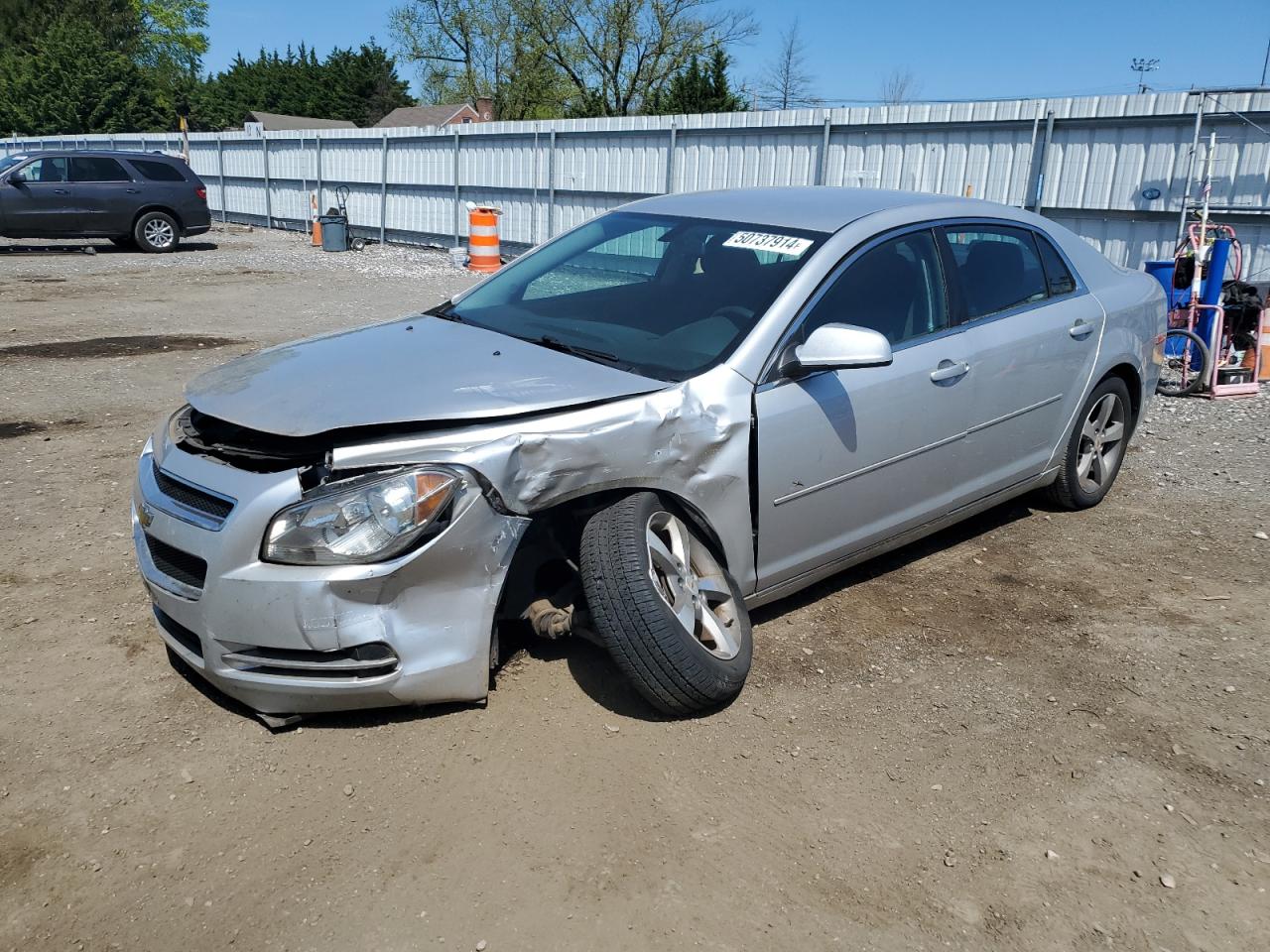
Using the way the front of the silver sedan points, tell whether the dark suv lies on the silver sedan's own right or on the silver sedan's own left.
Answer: on the silver sedan's own right

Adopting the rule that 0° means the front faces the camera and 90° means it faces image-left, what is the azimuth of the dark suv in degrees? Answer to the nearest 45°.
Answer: approximately 90°

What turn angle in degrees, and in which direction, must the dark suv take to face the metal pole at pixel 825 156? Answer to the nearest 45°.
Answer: approximately 135° to its left

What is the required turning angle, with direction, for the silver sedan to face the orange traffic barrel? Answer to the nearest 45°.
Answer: approximately 135° to its right

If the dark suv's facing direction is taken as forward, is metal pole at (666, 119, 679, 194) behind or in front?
behind

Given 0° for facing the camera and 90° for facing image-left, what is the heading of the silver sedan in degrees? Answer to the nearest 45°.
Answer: approximately 45°

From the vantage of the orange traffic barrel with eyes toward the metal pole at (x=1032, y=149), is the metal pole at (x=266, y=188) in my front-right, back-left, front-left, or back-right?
back-left

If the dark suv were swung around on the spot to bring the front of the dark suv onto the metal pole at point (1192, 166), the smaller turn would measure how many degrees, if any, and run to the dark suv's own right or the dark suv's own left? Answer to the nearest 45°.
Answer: approximately 135° to the dark suv's own left

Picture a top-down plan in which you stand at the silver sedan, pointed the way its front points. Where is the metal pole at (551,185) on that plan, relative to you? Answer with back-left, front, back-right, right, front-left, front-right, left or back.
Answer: back-right

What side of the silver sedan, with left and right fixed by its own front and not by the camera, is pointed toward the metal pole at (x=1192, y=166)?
back
